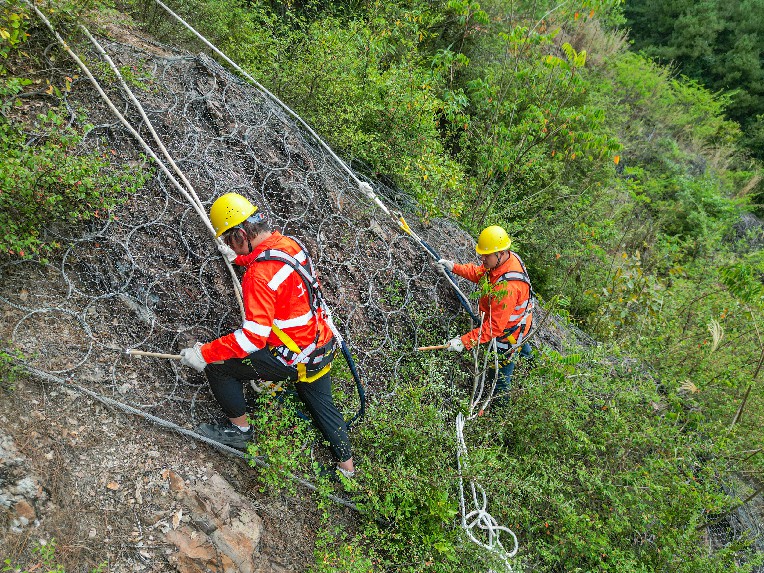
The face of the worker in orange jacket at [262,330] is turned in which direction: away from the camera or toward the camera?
away from the camera

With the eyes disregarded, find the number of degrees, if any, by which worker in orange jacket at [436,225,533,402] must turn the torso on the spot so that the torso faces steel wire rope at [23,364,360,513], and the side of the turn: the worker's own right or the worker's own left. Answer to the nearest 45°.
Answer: approximately 45° to the worker's own left

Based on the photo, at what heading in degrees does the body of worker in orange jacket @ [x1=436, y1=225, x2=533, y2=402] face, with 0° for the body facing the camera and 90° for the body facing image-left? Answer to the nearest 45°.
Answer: approximately 90°

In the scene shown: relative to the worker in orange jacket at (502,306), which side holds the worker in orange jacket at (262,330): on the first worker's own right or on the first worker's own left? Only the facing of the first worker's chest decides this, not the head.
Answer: on the first worker's own left

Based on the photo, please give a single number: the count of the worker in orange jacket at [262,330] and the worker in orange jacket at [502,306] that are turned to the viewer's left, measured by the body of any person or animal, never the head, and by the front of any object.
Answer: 2

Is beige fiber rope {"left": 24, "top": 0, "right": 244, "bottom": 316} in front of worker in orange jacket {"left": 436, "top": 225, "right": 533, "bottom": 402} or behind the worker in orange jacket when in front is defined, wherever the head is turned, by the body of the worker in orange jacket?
in front

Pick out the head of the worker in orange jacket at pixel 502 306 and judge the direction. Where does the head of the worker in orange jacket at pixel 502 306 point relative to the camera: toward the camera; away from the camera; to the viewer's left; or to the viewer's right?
to the viewer's left

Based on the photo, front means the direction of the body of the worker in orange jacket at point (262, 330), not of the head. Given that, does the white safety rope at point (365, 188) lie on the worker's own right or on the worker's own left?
on the worker's own right

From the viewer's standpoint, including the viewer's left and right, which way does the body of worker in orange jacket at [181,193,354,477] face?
facing to the left of the viewer
